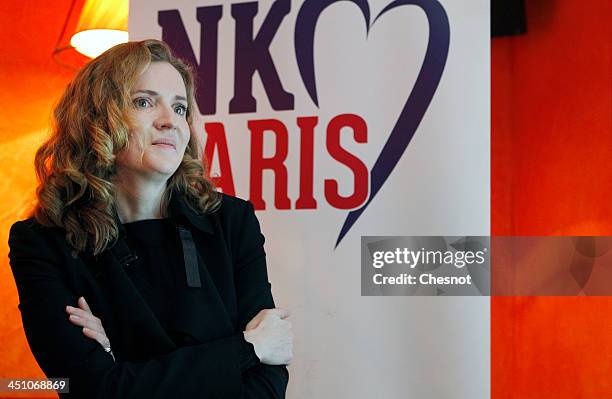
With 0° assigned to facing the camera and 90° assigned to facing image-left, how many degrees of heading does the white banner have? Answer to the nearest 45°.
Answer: approximately 0°

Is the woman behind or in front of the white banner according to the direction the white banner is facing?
in front

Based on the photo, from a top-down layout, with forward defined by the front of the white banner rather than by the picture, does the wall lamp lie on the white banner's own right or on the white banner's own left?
on the white banner's own right

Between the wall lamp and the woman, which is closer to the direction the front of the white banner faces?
the woman
